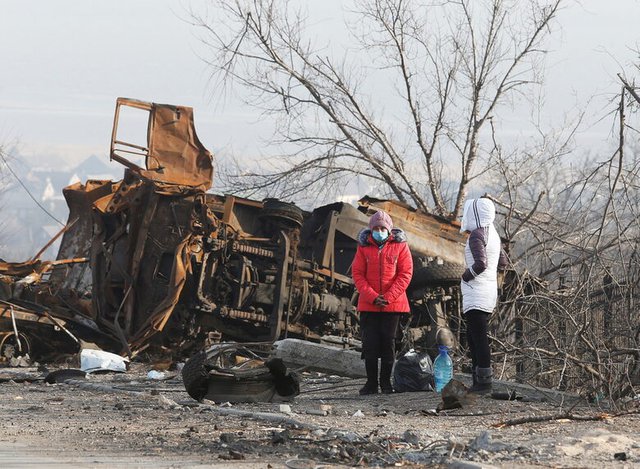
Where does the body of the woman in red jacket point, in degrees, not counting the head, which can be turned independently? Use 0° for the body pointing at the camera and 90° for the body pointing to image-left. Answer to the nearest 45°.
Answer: approximately 0°

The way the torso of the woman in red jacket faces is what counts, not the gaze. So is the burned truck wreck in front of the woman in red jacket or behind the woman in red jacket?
behind

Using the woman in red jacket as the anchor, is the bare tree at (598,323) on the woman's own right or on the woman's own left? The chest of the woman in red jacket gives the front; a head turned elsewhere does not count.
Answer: on the woman's own left

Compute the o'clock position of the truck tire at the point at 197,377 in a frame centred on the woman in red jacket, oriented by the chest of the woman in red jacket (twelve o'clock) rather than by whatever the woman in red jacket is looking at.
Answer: The truck tire is roughly at 2 o'clock from the woman in red jacket.

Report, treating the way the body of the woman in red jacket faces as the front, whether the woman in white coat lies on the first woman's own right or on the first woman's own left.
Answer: on the first woman's own left
